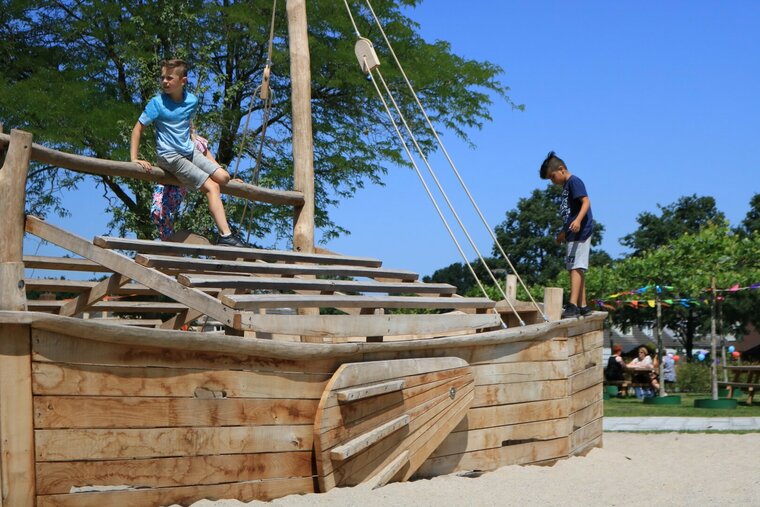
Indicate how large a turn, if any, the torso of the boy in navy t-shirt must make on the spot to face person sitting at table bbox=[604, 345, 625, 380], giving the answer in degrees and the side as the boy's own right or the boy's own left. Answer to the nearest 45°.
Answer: approximately 135° to the boy's own right

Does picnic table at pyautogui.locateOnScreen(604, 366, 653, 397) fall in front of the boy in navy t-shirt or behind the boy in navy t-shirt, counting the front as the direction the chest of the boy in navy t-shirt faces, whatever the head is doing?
behind

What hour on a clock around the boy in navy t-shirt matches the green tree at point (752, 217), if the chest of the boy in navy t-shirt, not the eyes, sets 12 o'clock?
The green tree is roughly at 5 o'clock from the boy in navy t-shirt.

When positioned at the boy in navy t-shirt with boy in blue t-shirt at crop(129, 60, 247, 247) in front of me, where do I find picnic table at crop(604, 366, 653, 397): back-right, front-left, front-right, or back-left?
back-right

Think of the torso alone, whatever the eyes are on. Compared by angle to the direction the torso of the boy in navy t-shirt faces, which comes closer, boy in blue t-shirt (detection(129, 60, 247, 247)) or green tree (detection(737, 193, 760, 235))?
the boy in blue t-shirt

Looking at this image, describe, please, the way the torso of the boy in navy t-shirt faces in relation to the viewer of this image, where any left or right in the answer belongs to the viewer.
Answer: facing the viewer and to the left of the viewer

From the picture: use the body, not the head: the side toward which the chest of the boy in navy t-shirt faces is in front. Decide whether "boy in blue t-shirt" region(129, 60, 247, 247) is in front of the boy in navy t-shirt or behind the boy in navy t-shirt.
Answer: in front
